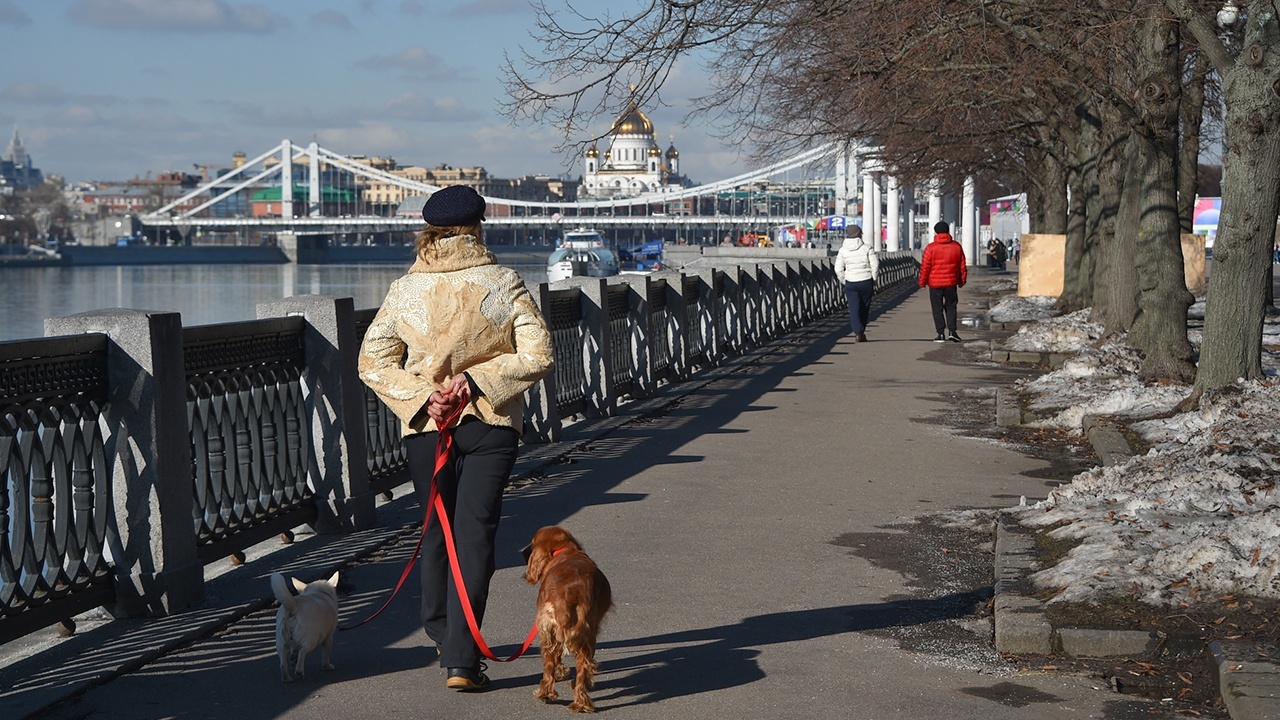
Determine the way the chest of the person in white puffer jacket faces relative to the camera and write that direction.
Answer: away from the camera

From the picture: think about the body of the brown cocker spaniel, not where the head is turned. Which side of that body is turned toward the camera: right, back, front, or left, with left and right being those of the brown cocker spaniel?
back

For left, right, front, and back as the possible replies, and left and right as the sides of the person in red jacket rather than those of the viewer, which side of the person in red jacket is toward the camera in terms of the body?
back

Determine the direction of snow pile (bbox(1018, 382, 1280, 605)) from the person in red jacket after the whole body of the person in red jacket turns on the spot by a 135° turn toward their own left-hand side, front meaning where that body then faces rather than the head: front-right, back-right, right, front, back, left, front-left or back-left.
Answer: front-left

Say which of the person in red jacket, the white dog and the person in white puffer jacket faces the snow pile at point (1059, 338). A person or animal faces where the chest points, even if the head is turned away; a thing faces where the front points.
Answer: the white dog

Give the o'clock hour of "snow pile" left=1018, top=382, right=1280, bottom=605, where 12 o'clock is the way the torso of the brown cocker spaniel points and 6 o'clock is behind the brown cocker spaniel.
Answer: The snow pile is roughly at 2 o'clock from the brown cocker spaniel.

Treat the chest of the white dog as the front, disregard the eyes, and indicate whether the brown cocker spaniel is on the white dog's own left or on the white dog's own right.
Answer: on the white dog's own right

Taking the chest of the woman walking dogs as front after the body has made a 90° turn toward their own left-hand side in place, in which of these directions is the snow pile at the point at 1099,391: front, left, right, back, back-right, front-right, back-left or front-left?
back-right

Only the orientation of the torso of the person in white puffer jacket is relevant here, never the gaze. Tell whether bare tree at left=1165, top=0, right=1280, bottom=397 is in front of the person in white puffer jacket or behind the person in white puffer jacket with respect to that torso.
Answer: behind

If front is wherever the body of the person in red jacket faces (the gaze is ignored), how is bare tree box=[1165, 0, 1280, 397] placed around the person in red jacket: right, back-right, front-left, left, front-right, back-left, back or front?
back

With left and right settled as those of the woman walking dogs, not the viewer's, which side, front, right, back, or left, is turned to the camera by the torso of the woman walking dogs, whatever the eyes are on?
back

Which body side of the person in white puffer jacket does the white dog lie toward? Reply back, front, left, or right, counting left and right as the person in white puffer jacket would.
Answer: back
